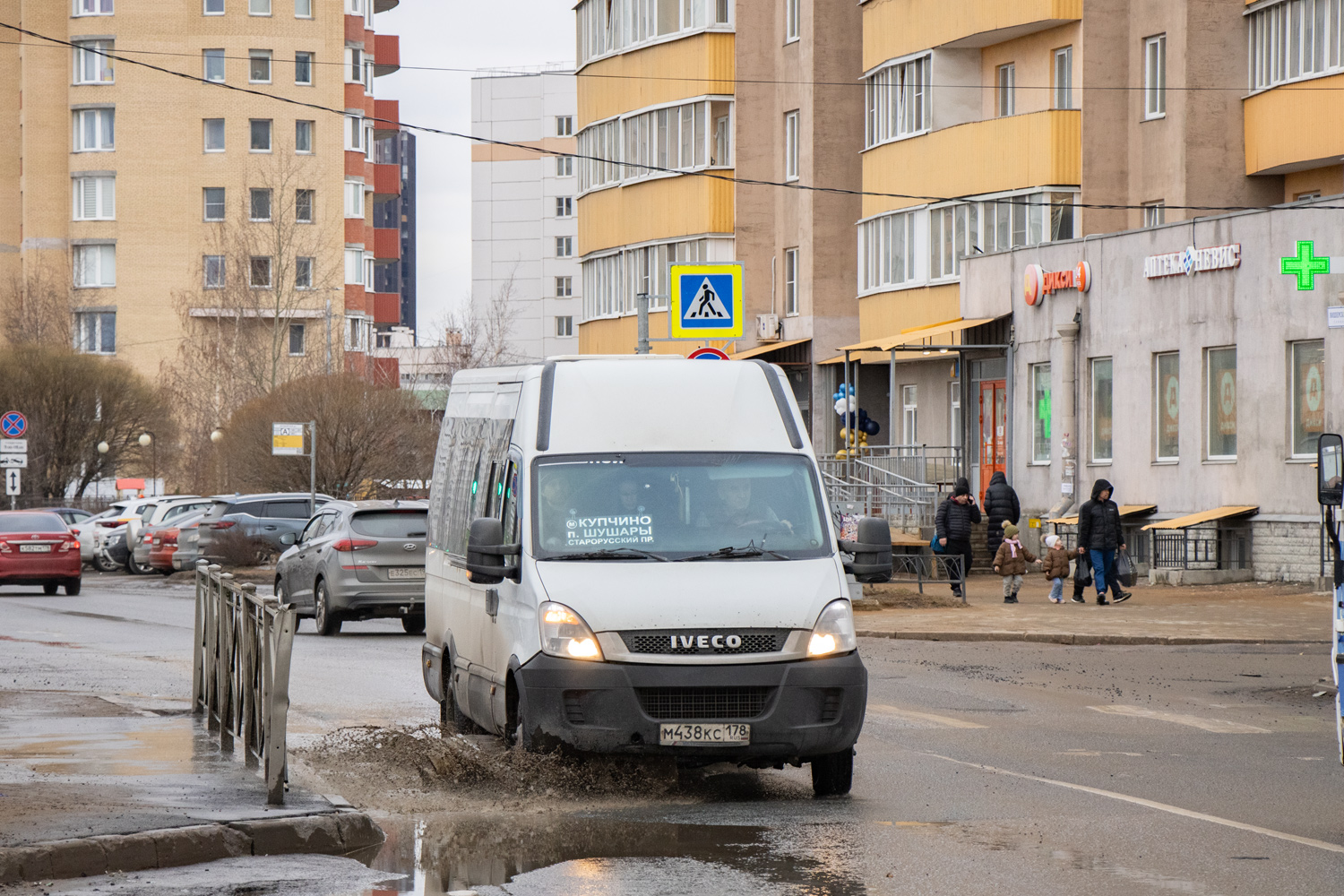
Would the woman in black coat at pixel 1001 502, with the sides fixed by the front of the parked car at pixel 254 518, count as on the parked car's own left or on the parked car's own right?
on the parked car's own right

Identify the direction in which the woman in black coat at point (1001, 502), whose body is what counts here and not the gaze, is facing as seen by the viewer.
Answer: away from the camera

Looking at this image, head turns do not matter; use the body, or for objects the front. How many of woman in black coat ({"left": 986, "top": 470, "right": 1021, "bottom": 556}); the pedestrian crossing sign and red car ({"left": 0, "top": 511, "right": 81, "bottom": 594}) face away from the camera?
2

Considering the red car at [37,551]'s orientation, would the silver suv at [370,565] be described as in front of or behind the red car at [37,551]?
behind

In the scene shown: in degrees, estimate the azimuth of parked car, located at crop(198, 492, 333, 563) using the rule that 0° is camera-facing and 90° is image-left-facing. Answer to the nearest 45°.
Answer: approximately 225°

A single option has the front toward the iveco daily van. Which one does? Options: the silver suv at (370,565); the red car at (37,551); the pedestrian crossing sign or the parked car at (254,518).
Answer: the pedestrian crossing sign

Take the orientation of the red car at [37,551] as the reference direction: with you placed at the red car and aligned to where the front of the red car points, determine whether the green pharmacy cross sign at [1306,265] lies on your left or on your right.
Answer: on your right

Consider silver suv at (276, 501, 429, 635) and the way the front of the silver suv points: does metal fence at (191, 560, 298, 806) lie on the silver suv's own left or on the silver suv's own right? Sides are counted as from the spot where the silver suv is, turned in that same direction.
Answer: on the silver suv's own left

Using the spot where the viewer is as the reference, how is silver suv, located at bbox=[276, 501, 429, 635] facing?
facing away from the viewer and to the left of the viewer

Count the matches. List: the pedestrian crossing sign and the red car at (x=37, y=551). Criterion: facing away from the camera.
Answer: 1

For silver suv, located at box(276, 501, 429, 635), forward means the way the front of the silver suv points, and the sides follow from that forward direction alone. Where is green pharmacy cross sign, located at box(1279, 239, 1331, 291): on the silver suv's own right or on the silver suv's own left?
on the silver suv's own right

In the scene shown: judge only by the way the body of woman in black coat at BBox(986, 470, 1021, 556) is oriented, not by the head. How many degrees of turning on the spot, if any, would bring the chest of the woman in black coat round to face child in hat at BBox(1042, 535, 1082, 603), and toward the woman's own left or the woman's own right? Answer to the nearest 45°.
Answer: approximately 180°

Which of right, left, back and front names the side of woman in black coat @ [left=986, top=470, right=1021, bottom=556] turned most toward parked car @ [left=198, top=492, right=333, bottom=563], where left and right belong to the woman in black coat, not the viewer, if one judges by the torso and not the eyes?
left
